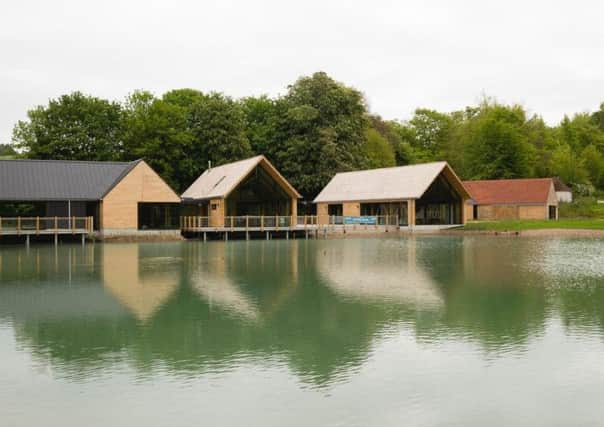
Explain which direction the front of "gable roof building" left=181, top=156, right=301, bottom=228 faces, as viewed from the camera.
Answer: facing the viewer and to the right of the viewer

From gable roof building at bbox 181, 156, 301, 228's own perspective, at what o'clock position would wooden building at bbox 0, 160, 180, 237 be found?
The wooden building is roughly at 4 o'clock from the gable roof building.

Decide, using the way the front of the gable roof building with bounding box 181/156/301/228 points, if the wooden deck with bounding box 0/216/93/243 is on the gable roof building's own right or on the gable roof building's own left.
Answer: on the gable roof building's own right
